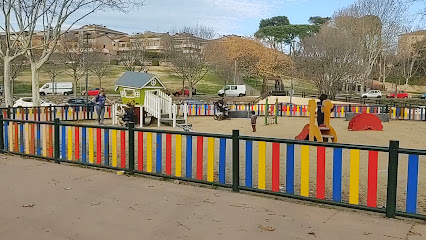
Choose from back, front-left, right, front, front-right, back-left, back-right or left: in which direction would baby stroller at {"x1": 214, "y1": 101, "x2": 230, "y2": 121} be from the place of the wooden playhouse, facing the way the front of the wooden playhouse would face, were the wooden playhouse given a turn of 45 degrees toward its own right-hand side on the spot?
back-left

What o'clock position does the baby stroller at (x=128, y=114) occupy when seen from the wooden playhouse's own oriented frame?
The baby stroller is roughly at 2 o'clock from the wooden playhouse.

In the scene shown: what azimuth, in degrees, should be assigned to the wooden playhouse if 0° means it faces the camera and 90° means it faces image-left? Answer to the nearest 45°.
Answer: approximately 315°

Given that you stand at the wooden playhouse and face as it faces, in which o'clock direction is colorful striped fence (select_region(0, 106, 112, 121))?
The colorful striped fence is roughly at 5 o'clock from the wooden playhouse.

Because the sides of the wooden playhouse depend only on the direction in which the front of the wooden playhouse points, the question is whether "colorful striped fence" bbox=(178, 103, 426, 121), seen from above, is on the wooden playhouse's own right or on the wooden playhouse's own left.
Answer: on the wooden playhouse's own left
